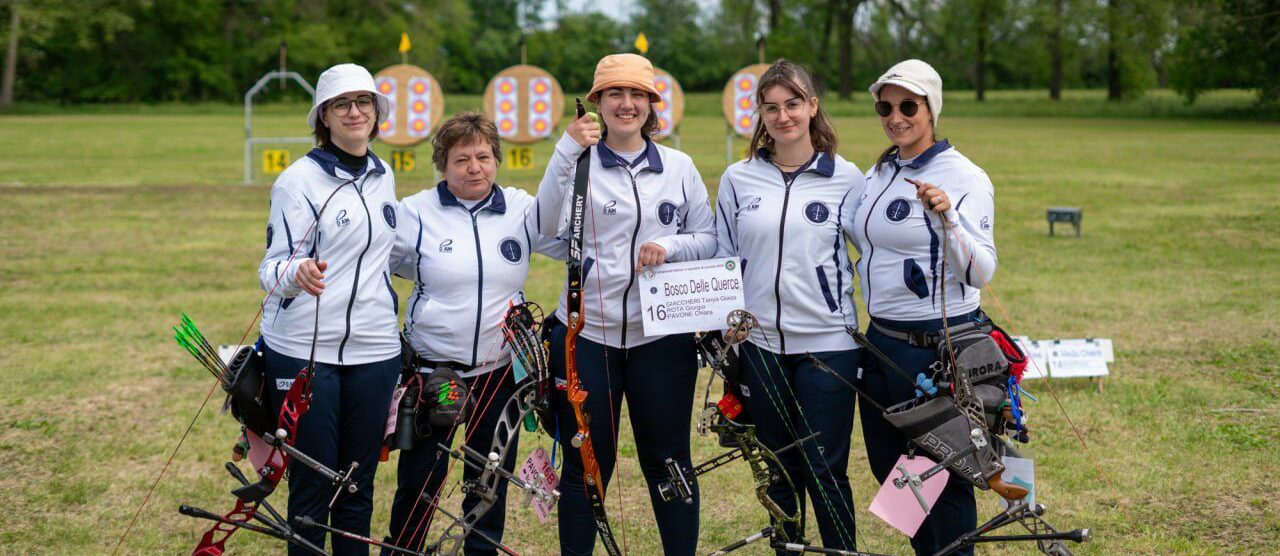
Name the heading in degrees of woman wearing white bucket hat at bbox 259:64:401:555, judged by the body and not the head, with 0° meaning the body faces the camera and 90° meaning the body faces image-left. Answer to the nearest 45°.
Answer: approximately 315°

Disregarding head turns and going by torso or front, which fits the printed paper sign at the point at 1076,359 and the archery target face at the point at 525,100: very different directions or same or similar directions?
same or similar directions

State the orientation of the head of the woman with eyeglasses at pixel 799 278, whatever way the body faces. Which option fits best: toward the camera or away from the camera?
toward the camera

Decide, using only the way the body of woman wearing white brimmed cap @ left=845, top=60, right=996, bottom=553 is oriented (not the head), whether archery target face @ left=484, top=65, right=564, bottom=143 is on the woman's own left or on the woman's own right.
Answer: on the woman's own right

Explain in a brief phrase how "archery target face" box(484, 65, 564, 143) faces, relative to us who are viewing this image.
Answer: facing the viewer

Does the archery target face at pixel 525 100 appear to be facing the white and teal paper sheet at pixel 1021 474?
yes

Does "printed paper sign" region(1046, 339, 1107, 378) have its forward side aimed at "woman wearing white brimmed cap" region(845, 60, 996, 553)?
yes

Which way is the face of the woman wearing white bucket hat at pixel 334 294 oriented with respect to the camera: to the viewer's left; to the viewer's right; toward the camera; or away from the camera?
toward the camera

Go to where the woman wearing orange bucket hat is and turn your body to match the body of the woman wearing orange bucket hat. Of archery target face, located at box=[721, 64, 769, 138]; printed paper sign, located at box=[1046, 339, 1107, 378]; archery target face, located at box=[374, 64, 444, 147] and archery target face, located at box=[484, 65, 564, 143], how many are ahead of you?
0

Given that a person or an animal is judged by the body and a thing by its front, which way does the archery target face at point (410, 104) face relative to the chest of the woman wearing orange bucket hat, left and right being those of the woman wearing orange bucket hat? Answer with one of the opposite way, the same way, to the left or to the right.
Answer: the same way

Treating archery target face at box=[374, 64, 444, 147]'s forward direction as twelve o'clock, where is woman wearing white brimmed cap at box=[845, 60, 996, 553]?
The woman wearing white brimmed cap is roughly at 12 o'clock from the archery target face.

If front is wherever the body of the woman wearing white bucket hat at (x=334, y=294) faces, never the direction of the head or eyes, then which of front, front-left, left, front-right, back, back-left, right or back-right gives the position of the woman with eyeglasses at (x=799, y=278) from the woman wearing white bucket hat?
front-left

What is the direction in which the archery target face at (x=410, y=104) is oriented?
toward the camera

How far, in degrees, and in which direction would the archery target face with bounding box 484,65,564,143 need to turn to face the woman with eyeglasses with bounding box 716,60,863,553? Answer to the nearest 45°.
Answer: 0° — it already faces them

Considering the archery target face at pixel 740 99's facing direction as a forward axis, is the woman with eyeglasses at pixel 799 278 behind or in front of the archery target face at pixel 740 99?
in front

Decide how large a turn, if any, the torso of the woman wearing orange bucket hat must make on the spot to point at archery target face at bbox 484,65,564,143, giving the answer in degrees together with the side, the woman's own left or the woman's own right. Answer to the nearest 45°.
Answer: approximately 180°
